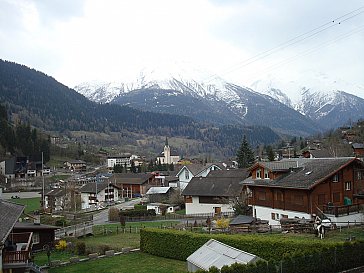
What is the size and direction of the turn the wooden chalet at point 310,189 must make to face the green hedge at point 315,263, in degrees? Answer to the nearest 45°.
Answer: approximately 45° to its right

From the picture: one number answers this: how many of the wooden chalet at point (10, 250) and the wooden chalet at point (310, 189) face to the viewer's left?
0

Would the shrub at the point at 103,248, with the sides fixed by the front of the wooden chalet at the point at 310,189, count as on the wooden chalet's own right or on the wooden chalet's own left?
on the wooden chalet's own right

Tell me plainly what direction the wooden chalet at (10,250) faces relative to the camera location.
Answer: facing the viewer and to the right of the viewer

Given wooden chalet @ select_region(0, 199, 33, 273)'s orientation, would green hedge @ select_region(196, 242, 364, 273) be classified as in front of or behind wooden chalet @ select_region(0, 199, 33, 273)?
in front

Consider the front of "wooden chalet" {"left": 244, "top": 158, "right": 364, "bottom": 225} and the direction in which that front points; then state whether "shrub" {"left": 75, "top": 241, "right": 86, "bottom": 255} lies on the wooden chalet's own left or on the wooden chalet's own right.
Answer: on the wooden chalet's own right
